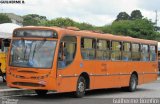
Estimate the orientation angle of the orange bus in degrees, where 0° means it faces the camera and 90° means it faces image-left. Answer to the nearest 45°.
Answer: approximately 45°

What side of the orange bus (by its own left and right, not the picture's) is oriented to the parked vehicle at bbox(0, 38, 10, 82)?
right
